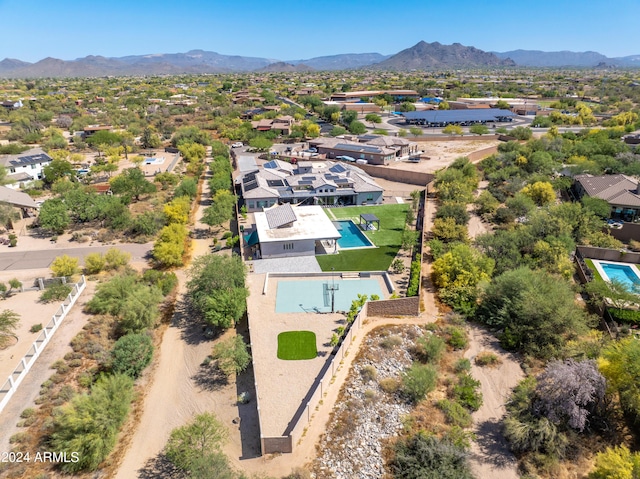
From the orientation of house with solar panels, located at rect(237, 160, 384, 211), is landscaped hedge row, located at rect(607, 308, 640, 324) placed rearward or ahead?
rearward

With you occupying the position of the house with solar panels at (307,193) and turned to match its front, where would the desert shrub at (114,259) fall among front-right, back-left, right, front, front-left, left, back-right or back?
back-left

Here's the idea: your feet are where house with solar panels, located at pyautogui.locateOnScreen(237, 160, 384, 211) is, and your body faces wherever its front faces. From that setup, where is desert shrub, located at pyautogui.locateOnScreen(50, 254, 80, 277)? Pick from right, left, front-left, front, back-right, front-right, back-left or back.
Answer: back-left

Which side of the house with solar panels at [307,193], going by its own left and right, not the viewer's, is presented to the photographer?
back

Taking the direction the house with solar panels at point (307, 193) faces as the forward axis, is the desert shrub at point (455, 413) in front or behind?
behind

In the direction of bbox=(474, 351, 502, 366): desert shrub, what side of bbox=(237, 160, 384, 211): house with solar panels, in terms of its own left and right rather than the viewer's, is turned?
back

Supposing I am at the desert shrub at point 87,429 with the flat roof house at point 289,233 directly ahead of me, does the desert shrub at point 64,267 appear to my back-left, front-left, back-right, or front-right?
front-left

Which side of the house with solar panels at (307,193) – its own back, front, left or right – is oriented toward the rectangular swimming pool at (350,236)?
back

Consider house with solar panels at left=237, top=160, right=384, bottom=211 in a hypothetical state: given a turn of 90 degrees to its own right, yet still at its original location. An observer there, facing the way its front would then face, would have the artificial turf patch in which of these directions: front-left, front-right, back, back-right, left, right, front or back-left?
right

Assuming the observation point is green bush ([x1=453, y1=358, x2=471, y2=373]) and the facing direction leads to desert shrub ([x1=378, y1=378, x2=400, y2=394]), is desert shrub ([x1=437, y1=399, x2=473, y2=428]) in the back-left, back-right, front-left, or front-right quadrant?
front-left

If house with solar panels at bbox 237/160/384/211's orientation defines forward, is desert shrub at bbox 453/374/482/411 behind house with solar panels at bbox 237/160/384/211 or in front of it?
behind

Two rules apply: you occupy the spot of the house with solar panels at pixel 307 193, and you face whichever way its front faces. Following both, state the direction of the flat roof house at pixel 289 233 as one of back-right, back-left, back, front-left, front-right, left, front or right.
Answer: back

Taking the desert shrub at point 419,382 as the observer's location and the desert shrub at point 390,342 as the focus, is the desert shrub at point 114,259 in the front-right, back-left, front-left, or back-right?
front-left

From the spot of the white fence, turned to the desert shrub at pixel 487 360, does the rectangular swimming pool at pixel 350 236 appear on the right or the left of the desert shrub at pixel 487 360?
left

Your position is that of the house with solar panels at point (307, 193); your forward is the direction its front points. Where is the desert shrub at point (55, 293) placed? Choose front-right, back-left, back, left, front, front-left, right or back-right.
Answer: back-left

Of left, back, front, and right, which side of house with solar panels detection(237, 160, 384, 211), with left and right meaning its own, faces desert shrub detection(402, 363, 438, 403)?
back

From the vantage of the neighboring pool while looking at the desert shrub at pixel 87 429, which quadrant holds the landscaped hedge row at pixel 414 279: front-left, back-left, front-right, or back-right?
front-right

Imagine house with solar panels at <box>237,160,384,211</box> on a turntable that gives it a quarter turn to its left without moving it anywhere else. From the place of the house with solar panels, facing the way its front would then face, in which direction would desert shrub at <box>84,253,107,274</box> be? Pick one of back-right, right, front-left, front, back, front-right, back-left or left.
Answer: front-left

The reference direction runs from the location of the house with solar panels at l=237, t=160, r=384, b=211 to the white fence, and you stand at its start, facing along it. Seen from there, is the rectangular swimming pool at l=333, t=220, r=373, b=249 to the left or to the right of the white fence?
left

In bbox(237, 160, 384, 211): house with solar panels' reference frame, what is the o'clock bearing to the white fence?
The white fence is roughly at 7 o'clock from the house with solar panels.

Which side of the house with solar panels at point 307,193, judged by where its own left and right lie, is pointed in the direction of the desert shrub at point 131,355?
back
